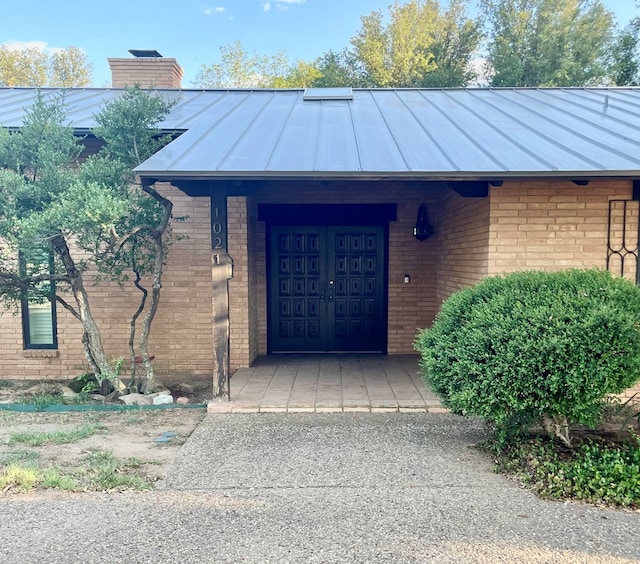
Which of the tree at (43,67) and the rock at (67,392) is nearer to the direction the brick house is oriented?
the rock

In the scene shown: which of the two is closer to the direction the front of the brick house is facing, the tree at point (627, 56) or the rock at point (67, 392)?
the rock

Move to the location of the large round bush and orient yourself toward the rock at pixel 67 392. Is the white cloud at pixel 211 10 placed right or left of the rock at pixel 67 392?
right

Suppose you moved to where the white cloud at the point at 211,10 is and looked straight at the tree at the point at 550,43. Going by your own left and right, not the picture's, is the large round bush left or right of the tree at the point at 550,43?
right

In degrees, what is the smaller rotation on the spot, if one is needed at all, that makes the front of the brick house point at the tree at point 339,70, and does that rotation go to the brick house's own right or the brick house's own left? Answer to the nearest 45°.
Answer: approximately 180°

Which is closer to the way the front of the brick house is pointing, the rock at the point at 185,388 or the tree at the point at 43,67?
the rock

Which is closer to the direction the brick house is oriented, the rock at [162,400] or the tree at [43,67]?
the rock

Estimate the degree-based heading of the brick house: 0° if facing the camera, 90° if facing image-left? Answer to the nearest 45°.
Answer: approximately 0°

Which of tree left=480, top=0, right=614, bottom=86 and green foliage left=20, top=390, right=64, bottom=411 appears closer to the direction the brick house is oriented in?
the green foliage

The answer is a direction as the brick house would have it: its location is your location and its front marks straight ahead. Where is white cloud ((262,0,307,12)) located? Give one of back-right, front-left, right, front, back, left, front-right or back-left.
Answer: back

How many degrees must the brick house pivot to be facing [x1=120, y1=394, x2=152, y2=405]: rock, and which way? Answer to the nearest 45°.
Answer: approximately 45° to its right

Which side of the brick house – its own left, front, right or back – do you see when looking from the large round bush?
front
